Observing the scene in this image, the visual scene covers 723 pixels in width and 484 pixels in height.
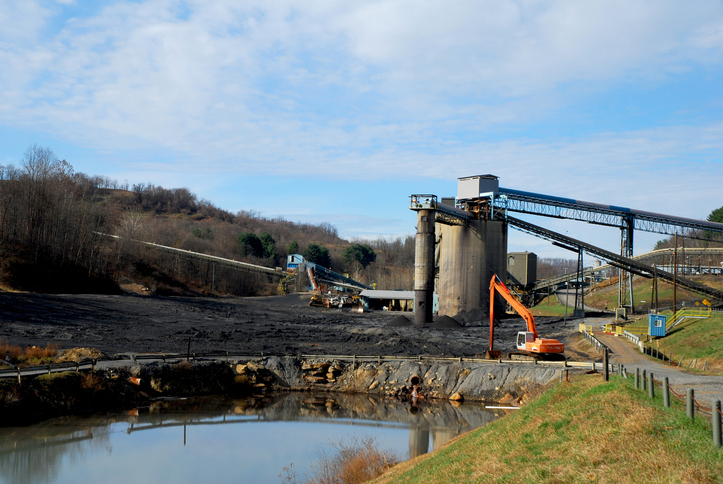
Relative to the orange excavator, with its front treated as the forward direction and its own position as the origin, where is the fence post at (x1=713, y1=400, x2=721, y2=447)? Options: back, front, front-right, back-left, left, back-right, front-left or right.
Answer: left

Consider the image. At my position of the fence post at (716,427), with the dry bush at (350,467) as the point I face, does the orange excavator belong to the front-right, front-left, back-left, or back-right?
front-right

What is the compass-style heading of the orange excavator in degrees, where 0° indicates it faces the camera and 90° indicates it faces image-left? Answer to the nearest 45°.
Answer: approximately 90°

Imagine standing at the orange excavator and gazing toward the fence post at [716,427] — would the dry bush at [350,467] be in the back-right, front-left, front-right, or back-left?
front-right

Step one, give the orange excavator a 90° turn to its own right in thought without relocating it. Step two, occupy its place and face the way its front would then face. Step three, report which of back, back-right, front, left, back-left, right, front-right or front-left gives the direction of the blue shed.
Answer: front-right

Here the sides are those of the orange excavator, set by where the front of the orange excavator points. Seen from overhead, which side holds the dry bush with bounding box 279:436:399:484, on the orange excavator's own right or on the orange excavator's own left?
on the orange excavator's own left
